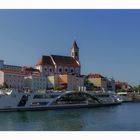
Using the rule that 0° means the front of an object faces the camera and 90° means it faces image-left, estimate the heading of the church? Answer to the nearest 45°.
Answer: approximately 270°

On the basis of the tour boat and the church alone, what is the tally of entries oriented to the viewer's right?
2

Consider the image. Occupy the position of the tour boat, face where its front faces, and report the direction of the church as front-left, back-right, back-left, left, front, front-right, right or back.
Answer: left

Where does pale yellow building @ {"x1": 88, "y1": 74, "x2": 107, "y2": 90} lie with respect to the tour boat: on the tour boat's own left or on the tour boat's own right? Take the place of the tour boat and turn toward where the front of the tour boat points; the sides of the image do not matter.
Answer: on the tour boat's own left

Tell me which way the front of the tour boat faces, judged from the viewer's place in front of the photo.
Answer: facing to the right of the viewer

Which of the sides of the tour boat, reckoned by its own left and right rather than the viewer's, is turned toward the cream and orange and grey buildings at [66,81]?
left
